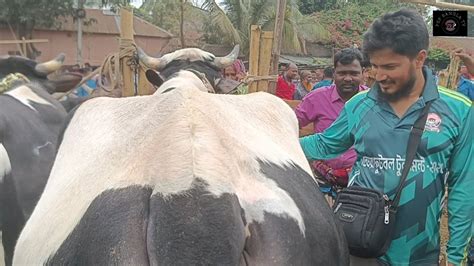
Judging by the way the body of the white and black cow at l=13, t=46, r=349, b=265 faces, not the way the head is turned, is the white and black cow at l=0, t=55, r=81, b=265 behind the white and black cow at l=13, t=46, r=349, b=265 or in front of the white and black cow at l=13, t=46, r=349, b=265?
in front

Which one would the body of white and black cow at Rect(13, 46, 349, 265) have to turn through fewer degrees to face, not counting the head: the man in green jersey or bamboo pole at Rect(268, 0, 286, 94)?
the bamboo pole

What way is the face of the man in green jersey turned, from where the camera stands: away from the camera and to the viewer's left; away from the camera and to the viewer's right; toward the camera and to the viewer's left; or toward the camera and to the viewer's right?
toward the camera and to the viewer's left

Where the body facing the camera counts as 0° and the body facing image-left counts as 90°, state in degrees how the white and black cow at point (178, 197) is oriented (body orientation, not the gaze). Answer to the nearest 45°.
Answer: approximately 180°

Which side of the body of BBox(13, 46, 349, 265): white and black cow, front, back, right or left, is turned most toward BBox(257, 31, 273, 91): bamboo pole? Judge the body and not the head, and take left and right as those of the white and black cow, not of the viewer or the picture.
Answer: front

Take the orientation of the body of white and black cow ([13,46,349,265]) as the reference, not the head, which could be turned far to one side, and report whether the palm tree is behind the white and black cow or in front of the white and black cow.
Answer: in front

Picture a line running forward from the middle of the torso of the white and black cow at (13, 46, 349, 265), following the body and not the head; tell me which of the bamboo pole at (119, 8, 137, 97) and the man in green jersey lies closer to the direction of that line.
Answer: the bamboo pole
